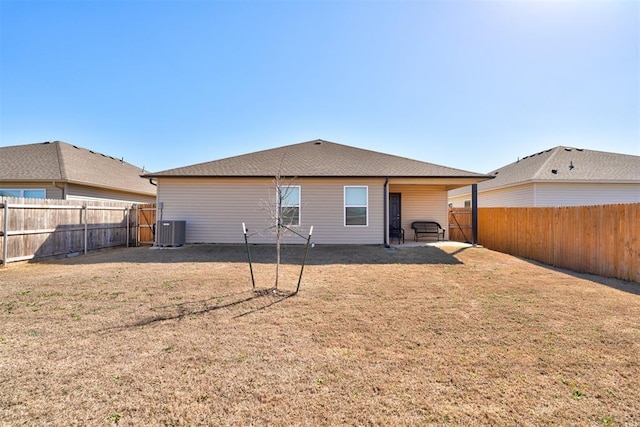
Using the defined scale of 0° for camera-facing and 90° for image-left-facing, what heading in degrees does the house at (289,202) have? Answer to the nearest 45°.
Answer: approximately 180°

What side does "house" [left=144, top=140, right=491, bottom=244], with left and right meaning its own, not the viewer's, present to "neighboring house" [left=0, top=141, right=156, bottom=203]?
left

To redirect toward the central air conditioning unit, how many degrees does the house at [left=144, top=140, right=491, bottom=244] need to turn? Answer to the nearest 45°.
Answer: approximately 90° to its left

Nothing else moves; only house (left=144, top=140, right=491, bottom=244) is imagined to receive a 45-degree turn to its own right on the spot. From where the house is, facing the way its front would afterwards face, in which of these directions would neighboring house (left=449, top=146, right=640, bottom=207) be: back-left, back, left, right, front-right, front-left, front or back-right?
front-right

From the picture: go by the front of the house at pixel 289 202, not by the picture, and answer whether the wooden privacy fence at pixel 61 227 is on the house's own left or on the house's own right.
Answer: on the house's own left

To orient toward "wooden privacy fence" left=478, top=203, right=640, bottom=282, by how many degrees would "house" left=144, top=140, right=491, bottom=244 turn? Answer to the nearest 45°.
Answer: approximately 135° to its right

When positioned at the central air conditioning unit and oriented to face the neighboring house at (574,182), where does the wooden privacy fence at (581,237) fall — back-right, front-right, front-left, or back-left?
front-right
